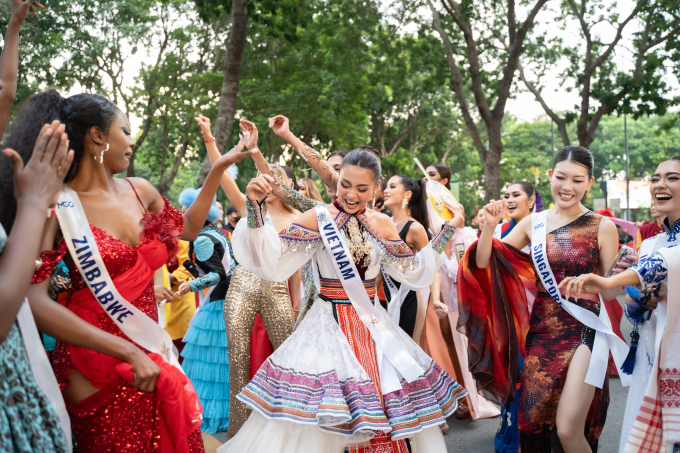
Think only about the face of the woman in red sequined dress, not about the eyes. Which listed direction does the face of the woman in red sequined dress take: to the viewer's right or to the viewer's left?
to the viewer's right

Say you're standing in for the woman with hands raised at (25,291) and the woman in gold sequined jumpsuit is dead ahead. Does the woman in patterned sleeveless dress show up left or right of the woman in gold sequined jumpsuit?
right

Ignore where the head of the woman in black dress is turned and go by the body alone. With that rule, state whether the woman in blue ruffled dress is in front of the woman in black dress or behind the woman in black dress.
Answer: in front

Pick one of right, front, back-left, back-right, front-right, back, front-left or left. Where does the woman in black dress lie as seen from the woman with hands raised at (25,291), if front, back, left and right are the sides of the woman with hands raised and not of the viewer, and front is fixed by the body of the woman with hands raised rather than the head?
front-left

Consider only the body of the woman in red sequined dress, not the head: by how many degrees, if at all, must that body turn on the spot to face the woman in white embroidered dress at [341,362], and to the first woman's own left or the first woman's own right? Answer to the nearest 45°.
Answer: approximately 90° to the first woman's own left

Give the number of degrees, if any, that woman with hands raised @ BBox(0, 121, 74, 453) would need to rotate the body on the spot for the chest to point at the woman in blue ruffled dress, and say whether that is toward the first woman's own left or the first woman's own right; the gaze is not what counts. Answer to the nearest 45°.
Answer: approximately 90° to the first woman's own left

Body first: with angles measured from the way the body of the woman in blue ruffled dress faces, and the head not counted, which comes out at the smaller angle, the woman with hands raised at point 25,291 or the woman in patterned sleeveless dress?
the woman with hands raised

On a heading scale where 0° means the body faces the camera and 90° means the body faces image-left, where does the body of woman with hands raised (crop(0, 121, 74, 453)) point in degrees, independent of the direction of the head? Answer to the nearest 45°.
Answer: approximately 270°

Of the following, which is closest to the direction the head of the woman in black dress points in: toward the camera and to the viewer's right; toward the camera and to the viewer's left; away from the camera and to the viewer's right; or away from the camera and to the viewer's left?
toward the camera and to the viewer's left

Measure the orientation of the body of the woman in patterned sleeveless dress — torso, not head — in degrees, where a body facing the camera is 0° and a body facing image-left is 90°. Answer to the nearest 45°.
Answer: approximately 0°
